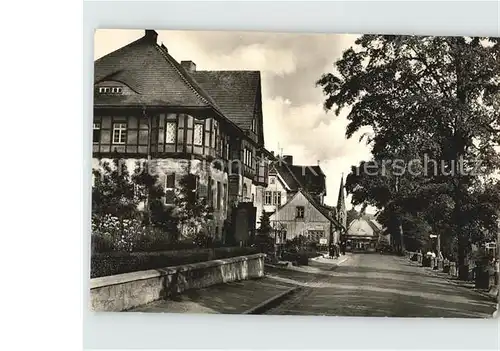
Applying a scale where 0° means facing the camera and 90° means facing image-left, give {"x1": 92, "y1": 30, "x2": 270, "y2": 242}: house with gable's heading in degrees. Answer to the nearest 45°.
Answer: approximately 270°

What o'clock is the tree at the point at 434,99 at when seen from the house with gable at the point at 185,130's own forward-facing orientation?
The tree is roughly at 12 o'clock from the house with gable.
